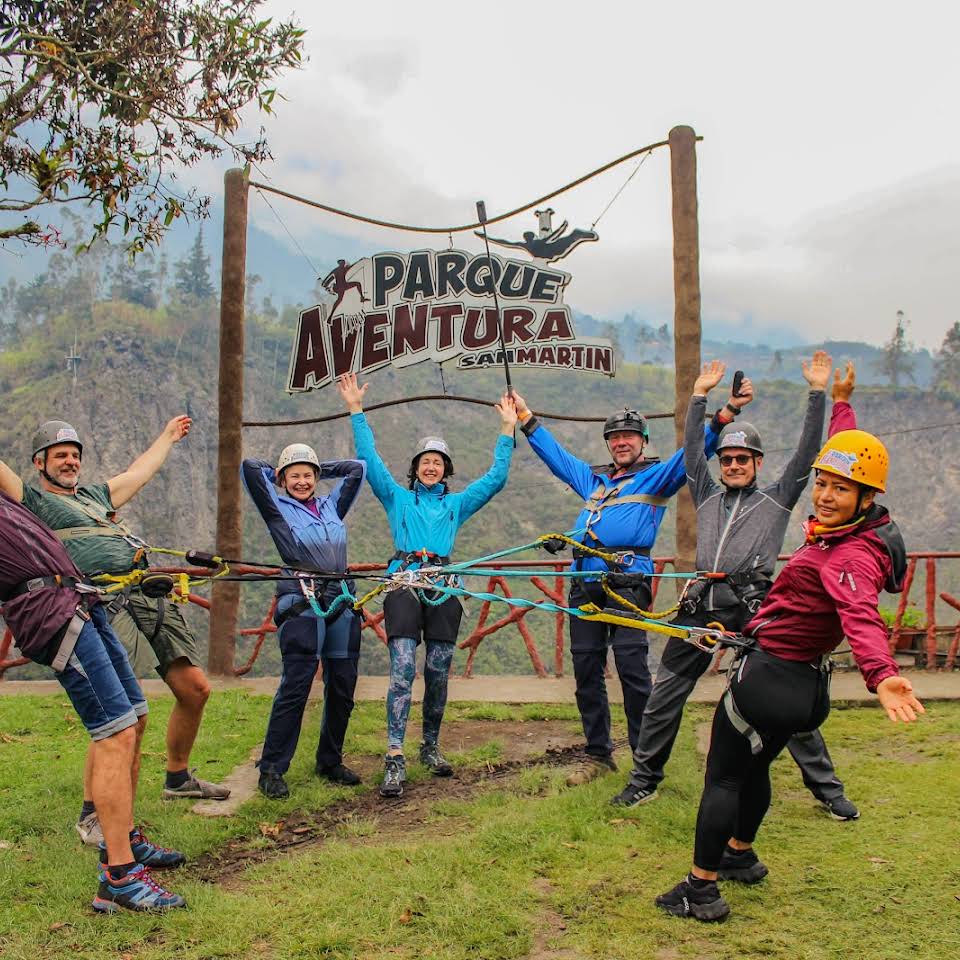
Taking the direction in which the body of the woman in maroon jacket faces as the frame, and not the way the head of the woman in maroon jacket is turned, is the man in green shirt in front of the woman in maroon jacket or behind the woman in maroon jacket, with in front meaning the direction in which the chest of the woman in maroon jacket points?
in front

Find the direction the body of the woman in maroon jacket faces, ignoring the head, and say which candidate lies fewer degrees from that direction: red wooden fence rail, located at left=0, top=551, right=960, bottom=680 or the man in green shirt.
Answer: the man in green shirt

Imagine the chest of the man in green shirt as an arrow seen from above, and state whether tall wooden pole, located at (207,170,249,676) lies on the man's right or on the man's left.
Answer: on the man's left

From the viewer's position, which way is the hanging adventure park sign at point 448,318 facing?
facing the viewer

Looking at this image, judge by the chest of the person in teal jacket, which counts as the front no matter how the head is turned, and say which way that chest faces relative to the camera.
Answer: toward the camera

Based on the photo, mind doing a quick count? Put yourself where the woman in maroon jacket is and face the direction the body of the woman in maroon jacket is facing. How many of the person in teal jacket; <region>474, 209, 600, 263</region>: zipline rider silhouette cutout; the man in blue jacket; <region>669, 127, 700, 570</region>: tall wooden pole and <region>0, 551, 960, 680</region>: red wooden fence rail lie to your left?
0

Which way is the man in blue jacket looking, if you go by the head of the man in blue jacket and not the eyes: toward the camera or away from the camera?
toward the camera

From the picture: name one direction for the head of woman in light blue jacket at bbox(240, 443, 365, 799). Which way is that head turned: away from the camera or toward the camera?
toward the camera

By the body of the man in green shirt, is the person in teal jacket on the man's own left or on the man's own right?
on the man's own left

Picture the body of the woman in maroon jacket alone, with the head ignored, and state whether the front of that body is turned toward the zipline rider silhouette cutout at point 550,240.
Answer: no

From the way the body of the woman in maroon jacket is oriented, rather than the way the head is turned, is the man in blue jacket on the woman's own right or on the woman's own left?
on the woman's own right

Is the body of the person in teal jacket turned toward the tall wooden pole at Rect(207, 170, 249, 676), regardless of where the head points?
no

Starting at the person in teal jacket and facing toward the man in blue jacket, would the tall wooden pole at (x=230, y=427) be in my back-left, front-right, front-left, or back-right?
back-left

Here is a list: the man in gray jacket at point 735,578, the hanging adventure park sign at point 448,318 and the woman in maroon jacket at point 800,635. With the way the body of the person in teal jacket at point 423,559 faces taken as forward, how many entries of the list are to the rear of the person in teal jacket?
1

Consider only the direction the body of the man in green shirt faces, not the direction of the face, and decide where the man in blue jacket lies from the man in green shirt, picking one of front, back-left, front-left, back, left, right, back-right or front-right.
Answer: front-left

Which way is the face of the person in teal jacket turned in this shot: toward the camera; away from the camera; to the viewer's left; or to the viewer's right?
toward the camera

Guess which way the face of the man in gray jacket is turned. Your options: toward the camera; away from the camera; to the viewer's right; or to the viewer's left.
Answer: toward the camera
